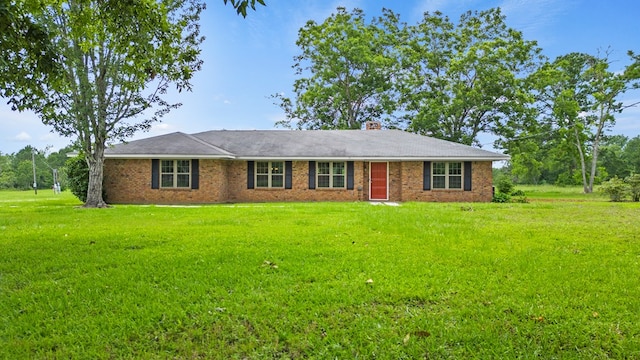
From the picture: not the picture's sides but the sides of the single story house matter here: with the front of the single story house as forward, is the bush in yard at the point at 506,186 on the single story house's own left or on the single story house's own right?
on the single story house's own left

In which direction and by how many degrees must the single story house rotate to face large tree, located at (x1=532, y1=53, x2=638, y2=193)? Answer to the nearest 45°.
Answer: approximately 135° to its left

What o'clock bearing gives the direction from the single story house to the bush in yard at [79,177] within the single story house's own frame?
The bush in yard is roughly at 3 o'clock from the single story house.

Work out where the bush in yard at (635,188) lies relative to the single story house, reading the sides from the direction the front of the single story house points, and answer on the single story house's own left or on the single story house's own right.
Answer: on the single story house's own left

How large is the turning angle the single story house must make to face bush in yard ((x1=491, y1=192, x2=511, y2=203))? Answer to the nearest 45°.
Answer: approximately 90° to its left

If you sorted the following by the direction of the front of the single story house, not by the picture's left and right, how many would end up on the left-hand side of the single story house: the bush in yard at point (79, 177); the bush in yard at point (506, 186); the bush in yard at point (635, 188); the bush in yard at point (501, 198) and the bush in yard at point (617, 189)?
4

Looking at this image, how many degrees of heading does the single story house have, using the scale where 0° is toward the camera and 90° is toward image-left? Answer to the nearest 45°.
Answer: approximately 0°

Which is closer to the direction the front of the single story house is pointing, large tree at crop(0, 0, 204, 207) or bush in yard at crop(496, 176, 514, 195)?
the large tree

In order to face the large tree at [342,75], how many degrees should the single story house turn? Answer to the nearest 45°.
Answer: approximately 180°
